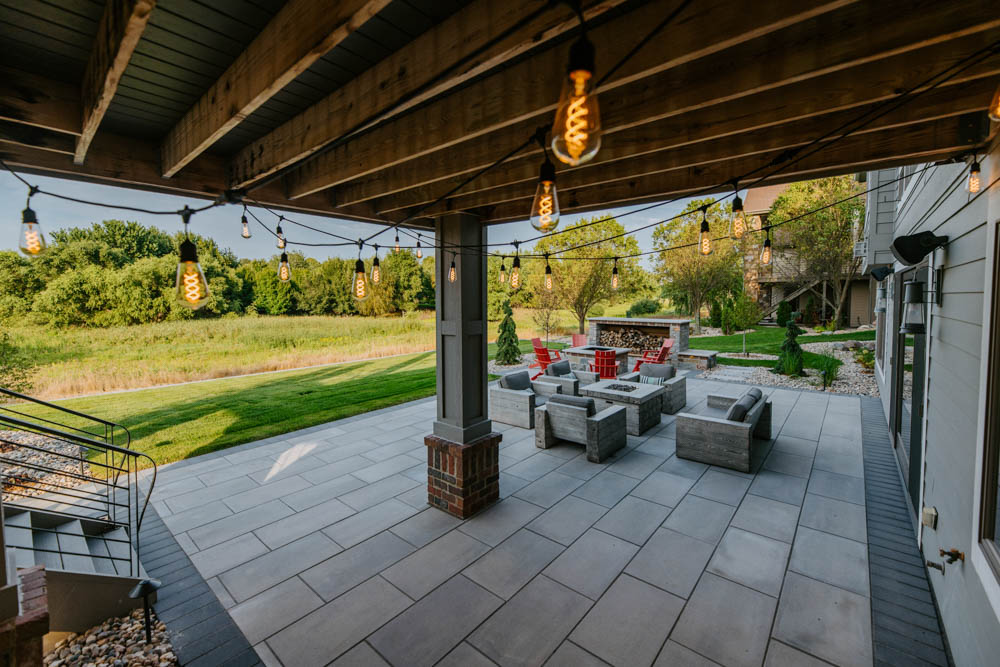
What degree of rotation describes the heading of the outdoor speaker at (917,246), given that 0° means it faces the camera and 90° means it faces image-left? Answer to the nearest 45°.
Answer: approximately 90°

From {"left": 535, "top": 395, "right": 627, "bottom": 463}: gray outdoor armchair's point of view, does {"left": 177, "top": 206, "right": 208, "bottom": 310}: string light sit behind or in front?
behind

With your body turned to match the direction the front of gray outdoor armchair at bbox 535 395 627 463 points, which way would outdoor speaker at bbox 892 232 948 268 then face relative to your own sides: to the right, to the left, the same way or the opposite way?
to the left

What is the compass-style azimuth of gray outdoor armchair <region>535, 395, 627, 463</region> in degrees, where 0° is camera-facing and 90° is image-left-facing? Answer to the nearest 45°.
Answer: approximately 225°

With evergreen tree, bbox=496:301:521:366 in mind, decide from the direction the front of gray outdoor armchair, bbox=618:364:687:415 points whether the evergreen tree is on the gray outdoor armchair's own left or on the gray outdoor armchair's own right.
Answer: on the gray outdoor armchair's own right

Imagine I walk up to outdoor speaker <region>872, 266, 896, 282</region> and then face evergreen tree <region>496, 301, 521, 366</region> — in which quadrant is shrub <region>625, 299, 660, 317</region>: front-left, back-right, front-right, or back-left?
front-right

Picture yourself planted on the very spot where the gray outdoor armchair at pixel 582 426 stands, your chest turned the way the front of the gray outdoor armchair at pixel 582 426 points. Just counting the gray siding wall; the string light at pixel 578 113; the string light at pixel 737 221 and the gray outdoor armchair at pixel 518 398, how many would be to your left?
1

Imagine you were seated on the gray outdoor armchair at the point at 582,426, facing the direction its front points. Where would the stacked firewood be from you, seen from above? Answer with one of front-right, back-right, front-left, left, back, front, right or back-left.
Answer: front-left

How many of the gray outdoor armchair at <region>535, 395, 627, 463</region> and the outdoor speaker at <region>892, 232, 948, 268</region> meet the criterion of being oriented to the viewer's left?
1

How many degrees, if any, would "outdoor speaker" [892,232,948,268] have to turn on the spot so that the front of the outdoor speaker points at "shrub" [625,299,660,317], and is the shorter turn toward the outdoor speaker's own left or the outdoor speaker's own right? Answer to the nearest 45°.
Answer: approximately 45° to the outdoor speaker's own right

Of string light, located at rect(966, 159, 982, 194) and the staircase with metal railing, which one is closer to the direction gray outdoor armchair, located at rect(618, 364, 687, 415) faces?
the staircase with metal railing

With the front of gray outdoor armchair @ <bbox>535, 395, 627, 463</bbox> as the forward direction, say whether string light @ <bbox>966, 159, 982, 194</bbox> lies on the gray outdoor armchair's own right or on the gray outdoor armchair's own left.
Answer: on the gray outdoor armchair's own right

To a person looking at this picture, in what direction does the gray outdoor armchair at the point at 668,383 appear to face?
facing the viewer and to the left of the viewer
